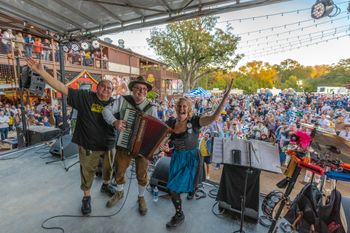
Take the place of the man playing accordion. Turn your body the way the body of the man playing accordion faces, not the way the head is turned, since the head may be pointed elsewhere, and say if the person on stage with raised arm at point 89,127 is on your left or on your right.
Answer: on your right

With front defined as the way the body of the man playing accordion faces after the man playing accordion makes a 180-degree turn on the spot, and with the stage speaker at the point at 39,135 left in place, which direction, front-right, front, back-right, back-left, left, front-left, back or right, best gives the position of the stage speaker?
front-left

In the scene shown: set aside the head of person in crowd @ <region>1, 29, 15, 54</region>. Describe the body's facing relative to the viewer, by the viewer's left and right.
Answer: facing the viewer and to the right of the viewer

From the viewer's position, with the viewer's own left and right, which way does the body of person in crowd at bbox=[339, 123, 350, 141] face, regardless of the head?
facing the viewer

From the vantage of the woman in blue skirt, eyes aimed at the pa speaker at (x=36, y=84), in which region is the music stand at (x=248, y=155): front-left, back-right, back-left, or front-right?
back-right

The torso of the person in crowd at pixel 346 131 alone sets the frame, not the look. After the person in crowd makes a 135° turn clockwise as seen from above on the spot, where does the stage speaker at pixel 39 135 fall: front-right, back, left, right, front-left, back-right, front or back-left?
left

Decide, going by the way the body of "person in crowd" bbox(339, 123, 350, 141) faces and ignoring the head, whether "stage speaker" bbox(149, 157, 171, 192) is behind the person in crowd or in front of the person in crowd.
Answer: in front

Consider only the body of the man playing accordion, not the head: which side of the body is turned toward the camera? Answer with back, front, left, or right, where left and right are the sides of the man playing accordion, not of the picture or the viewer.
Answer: front

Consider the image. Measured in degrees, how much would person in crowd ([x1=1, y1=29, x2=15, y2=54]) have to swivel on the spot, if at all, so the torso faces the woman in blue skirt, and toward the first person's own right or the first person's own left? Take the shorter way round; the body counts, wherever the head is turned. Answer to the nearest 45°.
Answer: approximately 45° to the first person's own right

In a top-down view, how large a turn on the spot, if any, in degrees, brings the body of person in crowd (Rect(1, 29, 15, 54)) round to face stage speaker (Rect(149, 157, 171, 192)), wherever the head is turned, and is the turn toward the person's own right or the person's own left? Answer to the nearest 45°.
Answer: approximately 45° to the person's own right

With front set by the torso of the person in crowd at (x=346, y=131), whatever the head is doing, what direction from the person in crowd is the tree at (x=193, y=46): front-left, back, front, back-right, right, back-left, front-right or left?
back-right
